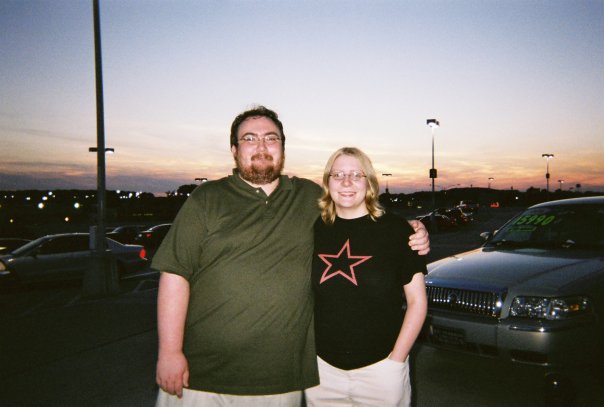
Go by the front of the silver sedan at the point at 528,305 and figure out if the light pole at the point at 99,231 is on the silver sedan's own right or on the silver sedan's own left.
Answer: on the silver sedan's own right

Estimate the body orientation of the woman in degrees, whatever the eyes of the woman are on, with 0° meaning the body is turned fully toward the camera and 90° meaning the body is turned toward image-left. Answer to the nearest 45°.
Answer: approximately 0°

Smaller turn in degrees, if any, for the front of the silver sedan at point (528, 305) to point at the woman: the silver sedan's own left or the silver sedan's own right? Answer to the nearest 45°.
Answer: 0° — it already faces them

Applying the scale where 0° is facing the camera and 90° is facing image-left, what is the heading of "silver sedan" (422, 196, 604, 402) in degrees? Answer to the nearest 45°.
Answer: approximately 45°

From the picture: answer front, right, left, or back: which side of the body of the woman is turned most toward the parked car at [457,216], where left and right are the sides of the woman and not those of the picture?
back

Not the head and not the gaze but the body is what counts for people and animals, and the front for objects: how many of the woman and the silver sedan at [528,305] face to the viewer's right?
0

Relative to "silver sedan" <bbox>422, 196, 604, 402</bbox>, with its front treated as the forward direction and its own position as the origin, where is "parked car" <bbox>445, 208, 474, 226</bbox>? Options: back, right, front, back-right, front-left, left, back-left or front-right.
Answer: back-right

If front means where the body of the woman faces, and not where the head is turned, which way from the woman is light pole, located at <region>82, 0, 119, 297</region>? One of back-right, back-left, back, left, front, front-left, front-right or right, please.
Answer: back-right

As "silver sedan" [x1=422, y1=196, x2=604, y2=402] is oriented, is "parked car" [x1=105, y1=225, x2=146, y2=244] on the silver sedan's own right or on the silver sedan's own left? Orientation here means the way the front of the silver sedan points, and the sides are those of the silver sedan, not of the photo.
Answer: on the silver sedan's own right

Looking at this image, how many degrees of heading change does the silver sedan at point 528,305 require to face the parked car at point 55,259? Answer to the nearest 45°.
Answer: approximately 45° to its right

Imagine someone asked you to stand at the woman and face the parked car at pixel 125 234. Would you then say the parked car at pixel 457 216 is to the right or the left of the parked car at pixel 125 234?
right

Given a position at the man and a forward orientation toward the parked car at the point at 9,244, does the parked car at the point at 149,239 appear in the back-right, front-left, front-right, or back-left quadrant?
front-right
